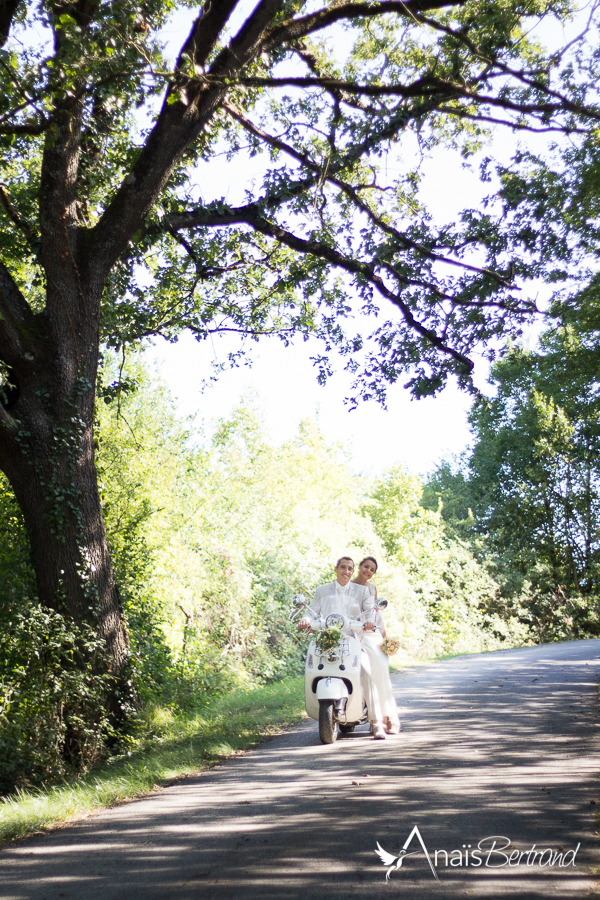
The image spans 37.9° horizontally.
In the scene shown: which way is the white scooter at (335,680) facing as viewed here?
toward the camera

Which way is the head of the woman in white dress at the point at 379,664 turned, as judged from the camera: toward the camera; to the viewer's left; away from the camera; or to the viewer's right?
toward the camera

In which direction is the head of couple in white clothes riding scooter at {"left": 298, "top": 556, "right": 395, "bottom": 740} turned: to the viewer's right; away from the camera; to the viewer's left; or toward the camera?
toward the camera

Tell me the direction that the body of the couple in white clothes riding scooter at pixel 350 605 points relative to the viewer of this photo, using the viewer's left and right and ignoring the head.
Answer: facing the viewer

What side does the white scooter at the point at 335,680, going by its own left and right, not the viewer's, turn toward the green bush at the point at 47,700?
right
